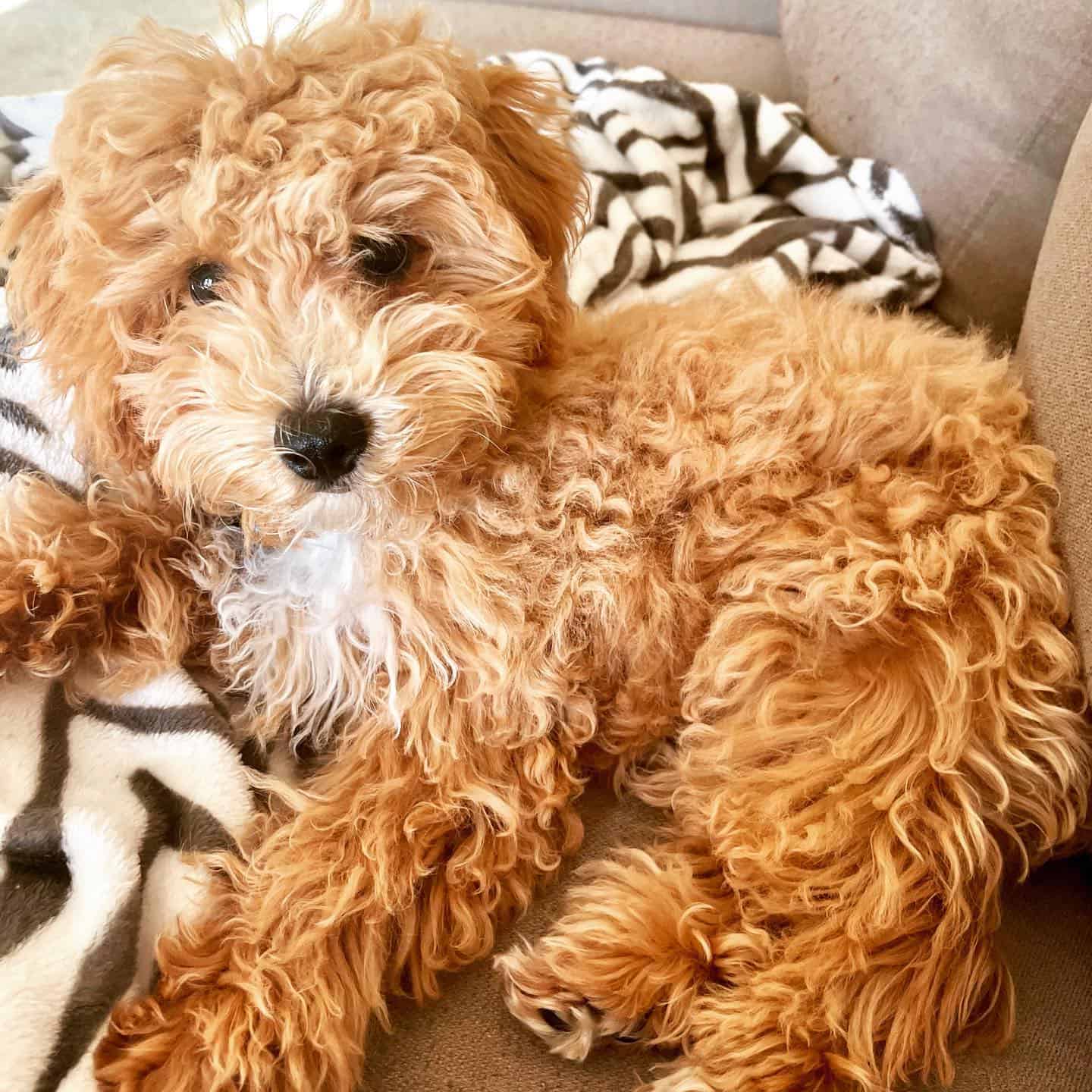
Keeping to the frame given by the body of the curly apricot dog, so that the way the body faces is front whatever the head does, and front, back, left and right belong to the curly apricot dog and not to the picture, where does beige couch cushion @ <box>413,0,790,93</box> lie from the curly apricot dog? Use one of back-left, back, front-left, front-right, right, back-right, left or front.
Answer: back-right

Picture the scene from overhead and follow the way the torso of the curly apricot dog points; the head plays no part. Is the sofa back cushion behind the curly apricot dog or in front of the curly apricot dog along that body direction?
behind

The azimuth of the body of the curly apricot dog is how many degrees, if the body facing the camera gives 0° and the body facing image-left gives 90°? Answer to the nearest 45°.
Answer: approximately 45°
